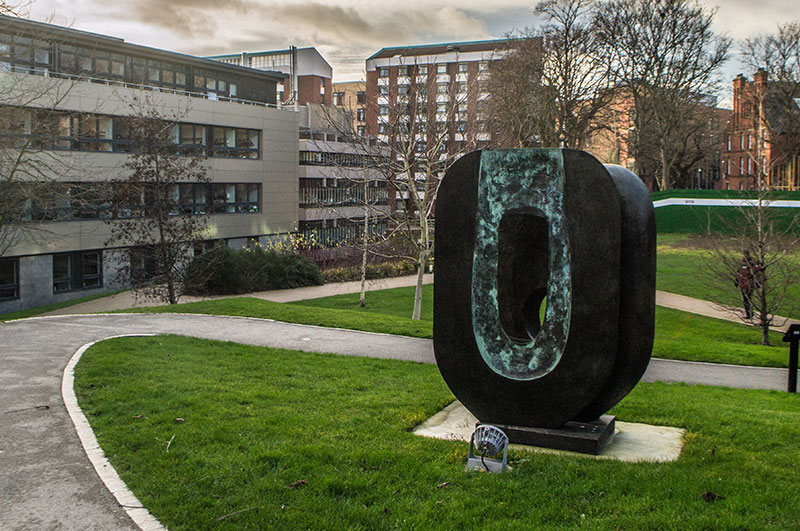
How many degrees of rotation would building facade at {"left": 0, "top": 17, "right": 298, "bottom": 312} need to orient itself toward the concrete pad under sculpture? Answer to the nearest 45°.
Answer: approximately 45° to its right

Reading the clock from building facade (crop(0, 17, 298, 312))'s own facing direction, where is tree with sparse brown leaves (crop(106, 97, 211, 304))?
The tree with sparse brown leaves is roughly at 1 o'clock from the building facade.

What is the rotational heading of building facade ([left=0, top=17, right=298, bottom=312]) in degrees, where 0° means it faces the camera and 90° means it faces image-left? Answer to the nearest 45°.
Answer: approximately 315°

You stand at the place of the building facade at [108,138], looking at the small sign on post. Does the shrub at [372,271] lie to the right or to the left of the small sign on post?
left

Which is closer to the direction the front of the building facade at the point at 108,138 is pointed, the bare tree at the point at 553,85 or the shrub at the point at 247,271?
the shrub

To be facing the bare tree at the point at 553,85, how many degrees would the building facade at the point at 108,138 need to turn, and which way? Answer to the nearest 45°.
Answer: approximately 45° to its left

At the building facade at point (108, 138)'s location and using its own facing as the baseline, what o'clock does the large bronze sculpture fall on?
The large bronze sculpture is roughly at 1 o'clock from the building facade.

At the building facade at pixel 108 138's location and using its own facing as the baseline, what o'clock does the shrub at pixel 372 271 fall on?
The shrub is roughly at 11 o'clock from the building facade.
